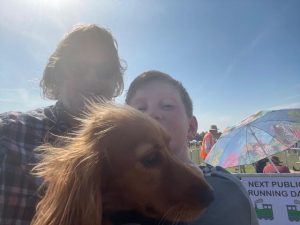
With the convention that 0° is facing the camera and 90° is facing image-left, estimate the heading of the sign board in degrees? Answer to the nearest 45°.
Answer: approximately 0°

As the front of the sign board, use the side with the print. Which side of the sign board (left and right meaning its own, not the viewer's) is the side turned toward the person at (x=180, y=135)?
front

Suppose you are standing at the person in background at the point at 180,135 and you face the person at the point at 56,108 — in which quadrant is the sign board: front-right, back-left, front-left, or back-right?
back-right

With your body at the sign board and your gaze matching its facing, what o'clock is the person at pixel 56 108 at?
The person is roughly at 1 o'clock from the sign board.
